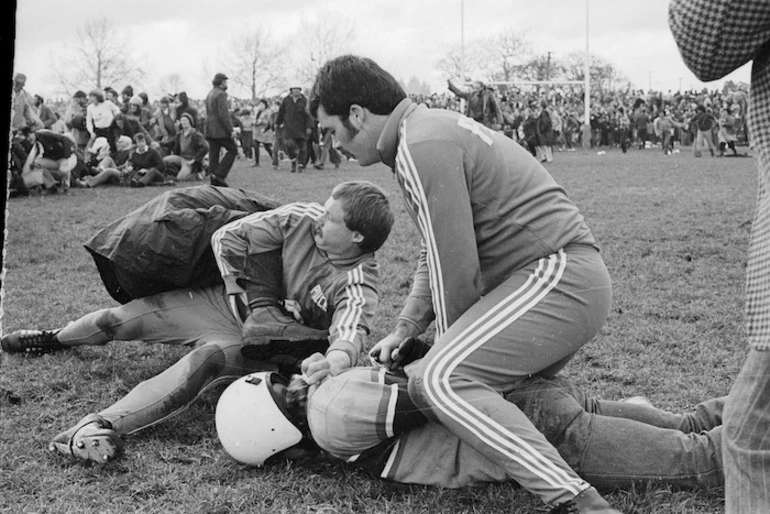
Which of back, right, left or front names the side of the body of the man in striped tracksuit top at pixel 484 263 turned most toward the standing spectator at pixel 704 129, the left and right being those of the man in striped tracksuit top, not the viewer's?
right

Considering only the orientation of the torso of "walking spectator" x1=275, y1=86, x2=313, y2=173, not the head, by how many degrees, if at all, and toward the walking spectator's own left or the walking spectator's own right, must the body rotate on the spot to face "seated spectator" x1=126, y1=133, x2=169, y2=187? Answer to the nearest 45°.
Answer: approximately 45° to the walking spectator's own right

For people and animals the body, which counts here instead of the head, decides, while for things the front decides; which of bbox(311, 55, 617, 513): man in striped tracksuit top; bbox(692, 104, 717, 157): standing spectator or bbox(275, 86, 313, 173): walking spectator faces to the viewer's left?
the man in striped tracksuit top

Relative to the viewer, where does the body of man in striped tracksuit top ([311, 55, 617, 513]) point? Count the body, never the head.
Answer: to the viewer's left

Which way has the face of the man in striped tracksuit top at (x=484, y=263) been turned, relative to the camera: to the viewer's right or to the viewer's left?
to the viewer's left

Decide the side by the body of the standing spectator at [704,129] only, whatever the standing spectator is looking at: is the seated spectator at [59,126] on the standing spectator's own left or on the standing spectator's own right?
on the standing spectator's own right

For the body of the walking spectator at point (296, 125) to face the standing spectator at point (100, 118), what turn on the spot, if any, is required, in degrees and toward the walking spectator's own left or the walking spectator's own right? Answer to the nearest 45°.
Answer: approximately 90° to the walking spectator's own right

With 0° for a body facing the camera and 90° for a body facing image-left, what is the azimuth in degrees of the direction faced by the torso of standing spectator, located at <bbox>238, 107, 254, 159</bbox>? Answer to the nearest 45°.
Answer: approximately 0°

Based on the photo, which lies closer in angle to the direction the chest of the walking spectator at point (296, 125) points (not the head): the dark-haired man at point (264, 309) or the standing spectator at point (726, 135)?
the dark-haired man
